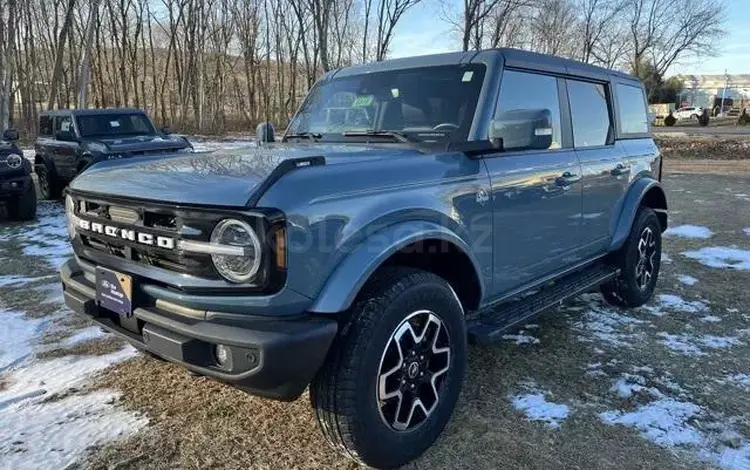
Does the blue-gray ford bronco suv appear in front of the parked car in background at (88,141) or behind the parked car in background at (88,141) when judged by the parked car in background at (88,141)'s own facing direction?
in front

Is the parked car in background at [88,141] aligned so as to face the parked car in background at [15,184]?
no

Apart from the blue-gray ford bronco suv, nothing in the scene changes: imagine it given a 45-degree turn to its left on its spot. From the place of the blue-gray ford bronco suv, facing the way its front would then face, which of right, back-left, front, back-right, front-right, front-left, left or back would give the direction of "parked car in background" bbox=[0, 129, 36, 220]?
back-right

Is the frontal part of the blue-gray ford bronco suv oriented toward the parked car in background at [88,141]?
no

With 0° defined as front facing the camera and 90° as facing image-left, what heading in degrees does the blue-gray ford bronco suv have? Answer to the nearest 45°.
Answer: approximately 45°

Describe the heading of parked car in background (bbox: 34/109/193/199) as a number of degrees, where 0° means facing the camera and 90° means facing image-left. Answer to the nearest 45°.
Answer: approximately 315°

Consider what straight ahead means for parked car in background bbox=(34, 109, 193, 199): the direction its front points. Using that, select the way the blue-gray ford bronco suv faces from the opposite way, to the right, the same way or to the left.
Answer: to the right

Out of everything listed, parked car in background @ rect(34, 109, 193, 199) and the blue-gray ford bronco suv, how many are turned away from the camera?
0
